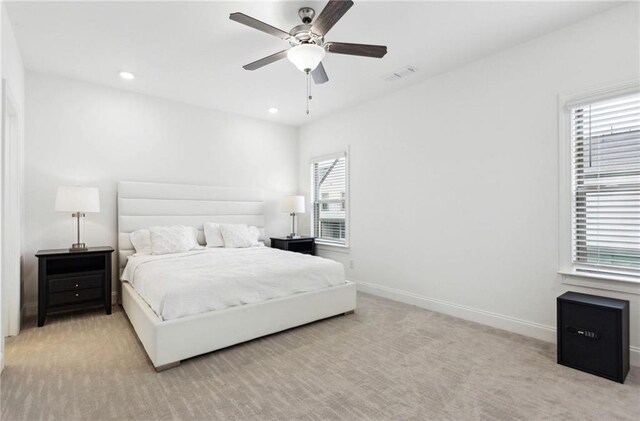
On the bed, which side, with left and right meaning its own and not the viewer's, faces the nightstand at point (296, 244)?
left

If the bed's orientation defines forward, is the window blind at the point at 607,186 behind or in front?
in front

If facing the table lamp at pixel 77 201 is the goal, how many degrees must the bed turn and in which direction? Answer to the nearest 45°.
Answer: approximately 180°

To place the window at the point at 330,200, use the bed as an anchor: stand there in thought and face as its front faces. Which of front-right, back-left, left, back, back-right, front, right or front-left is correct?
left

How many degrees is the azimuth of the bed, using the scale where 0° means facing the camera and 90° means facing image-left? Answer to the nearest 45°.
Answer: approximately 315°
